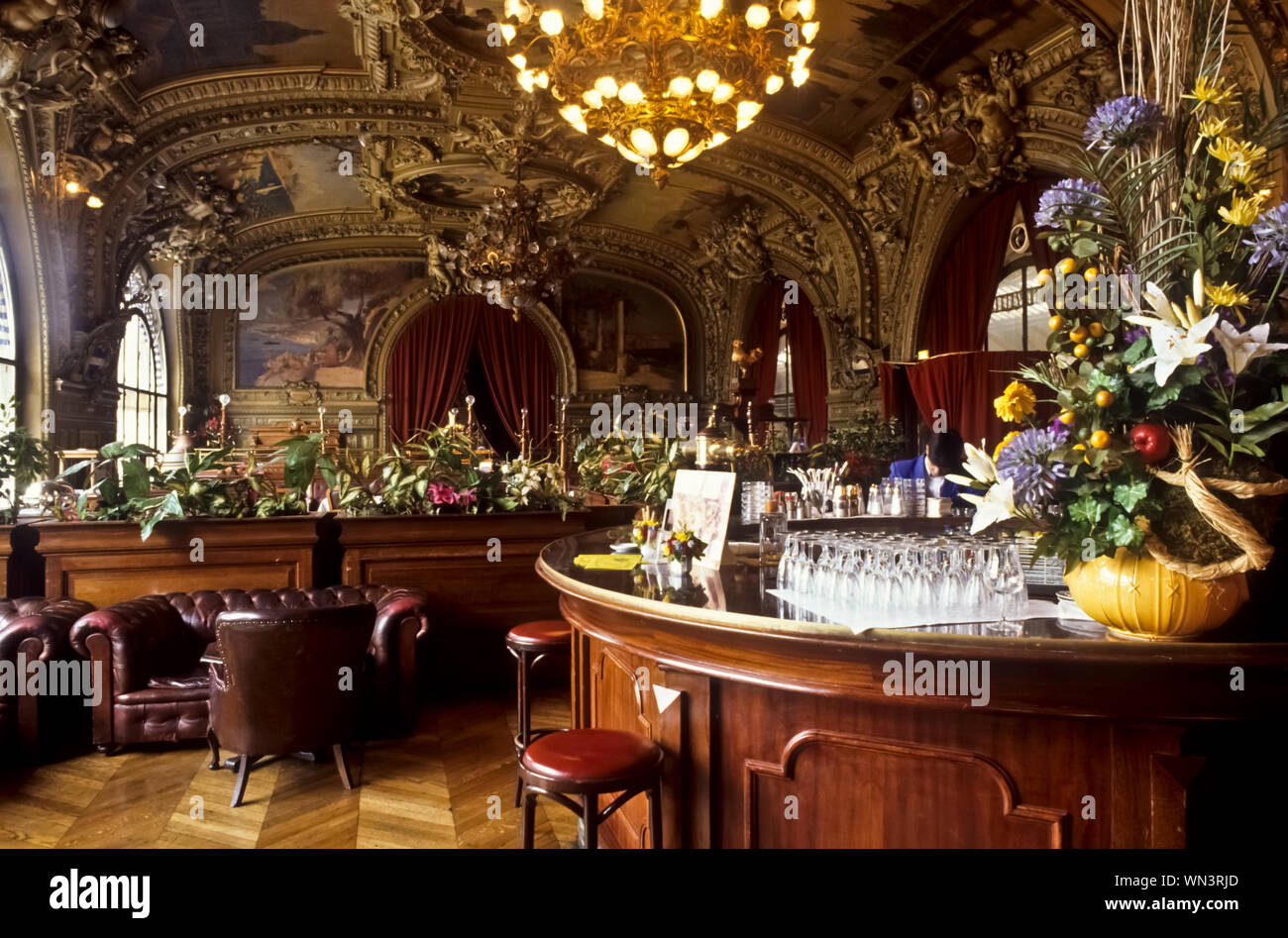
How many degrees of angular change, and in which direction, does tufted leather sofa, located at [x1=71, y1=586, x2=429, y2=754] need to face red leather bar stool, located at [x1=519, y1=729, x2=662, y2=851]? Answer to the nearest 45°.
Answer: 0° — it already faces it

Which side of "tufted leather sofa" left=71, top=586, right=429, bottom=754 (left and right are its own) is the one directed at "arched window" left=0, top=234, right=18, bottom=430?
back

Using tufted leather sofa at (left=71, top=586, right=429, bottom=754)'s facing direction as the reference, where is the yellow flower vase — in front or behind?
in front

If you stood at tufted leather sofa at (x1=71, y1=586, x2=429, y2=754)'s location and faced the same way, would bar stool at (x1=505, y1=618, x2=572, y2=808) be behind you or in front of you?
in front

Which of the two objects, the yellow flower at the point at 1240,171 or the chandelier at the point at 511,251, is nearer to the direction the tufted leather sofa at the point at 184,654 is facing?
the yellow flower

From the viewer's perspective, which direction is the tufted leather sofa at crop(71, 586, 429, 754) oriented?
toward the camera

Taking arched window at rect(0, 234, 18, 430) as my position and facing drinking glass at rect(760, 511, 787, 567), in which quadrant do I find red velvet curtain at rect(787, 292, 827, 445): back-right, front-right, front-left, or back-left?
front-left
